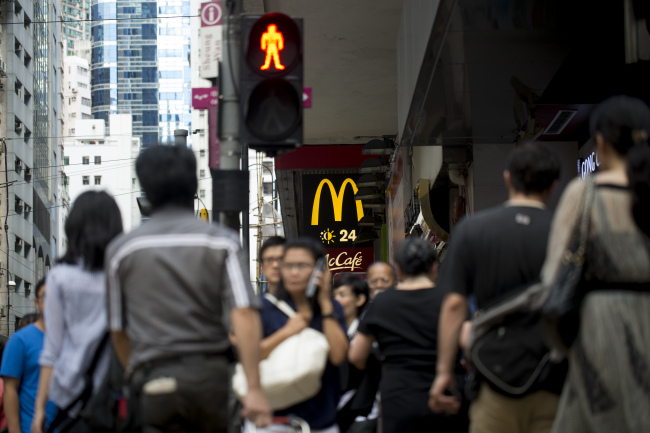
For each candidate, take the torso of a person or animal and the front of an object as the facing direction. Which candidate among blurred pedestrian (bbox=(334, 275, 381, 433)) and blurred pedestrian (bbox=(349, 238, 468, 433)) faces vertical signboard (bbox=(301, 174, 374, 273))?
blurred pedestrian (bbox=(349, 238, 468, 433))

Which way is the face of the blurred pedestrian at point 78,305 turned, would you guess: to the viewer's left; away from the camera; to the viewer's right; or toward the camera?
away from the camera

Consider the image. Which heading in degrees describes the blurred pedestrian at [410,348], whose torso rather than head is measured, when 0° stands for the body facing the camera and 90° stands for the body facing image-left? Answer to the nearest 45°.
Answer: approximately 180°

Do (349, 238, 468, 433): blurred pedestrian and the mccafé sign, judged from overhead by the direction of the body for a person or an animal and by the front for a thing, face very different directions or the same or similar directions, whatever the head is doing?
very different directions

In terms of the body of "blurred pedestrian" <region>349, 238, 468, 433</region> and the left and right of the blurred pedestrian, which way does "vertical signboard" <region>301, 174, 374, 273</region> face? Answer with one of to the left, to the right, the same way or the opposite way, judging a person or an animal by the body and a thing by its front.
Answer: the opposite way

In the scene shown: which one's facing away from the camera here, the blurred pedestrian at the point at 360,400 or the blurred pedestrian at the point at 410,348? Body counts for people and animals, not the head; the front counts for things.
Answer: the blurred pedestrian at the point at 410,348

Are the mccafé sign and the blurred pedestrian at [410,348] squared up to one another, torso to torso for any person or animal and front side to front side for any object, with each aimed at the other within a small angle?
yes

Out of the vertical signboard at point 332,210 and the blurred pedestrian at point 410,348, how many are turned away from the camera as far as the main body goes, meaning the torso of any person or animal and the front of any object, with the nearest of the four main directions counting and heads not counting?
1

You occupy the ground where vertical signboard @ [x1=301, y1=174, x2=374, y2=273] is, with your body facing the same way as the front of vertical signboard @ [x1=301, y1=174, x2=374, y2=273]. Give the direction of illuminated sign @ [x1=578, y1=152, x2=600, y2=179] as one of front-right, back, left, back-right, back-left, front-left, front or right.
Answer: front

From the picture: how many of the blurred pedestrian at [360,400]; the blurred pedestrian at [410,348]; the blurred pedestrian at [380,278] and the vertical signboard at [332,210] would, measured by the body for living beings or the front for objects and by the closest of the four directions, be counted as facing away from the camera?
1

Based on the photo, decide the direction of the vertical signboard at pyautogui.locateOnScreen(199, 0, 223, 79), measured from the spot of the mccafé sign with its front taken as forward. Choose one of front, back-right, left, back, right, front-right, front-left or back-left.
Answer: front

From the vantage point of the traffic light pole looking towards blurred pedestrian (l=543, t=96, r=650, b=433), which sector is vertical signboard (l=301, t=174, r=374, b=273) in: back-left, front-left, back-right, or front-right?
back-left

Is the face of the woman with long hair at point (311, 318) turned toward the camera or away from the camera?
toward the camera

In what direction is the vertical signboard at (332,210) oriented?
toward the camera

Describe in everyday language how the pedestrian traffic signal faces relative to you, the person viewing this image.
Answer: facing the viewer
